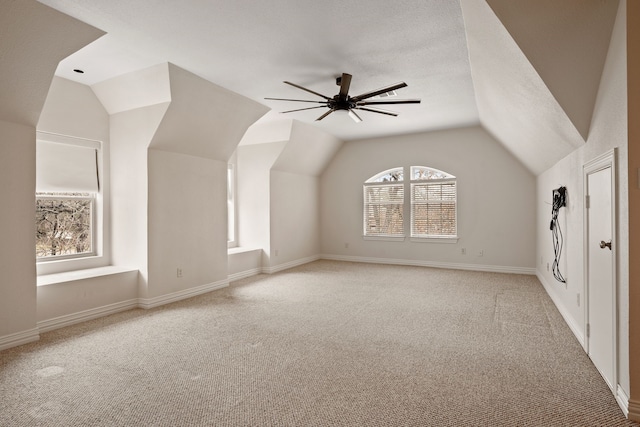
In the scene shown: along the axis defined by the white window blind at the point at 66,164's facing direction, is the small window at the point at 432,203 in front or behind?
in front

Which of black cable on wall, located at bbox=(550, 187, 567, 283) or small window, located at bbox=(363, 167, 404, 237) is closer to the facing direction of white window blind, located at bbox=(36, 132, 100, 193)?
the black cable on wall

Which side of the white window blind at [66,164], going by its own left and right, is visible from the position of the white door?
front

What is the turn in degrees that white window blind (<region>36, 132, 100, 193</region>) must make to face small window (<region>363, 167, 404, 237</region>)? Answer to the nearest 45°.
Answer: approximately 45° to its left

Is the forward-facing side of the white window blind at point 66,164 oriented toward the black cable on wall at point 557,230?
yes

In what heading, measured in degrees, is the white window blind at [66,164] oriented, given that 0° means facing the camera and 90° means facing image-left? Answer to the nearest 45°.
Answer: approximately 315°
